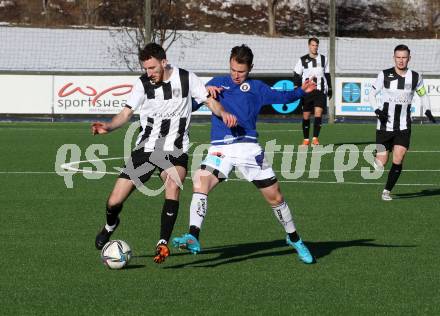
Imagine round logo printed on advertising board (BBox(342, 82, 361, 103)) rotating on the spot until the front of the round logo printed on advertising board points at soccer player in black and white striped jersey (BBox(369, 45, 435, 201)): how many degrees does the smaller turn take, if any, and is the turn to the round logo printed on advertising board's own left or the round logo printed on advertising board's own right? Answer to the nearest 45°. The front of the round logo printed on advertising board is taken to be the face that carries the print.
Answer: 0° — it already faces them

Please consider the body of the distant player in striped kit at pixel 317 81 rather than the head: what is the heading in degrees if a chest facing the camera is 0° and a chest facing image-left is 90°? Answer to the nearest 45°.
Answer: approximately 0°

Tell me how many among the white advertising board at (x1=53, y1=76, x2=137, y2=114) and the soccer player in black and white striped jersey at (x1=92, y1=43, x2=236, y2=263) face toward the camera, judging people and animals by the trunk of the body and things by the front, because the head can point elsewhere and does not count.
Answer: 2

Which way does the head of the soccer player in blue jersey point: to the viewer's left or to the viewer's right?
to the viewer's left

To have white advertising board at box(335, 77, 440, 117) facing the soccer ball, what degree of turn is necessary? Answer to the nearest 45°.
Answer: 0° — it already faces it

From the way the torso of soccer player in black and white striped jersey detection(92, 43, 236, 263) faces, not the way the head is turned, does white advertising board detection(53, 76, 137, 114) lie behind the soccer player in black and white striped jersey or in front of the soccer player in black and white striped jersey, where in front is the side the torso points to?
behind
